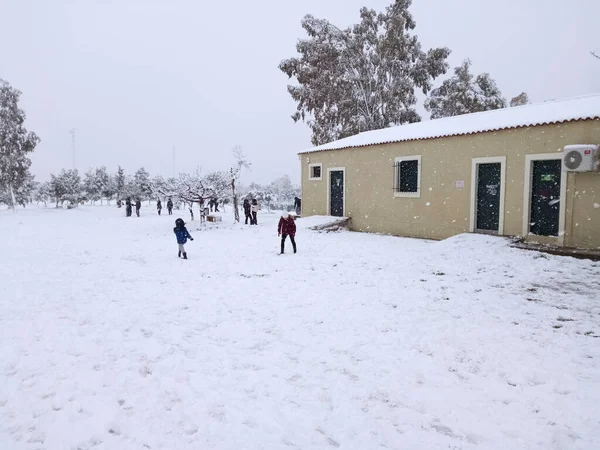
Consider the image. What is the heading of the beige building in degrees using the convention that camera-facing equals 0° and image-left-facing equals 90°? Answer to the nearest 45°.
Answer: approximately 45°

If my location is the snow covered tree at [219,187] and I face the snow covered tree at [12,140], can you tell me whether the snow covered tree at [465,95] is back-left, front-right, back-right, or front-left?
back-right

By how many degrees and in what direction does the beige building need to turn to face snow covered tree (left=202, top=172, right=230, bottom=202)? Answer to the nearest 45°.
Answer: approximately 90° to its right

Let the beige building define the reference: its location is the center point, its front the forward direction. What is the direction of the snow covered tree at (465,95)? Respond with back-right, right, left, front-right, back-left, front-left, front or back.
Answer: back-right

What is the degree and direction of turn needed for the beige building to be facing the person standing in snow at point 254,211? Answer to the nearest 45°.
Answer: approximately 90° to its right

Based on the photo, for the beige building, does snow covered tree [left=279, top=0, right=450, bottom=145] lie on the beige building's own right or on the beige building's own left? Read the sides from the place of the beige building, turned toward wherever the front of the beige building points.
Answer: on the beige building's own right

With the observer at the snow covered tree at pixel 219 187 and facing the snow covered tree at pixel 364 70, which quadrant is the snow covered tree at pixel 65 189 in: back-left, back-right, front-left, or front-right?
back-left

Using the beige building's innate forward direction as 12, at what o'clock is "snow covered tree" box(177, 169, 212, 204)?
The snow covered tree is roughly at 2 o'clock from the beige building.

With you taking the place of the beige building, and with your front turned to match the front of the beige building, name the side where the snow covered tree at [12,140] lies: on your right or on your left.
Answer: on your right

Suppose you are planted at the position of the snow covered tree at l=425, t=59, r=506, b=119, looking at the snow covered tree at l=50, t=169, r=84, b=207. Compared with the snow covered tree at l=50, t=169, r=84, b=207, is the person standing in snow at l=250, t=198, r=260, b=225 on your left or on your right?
left

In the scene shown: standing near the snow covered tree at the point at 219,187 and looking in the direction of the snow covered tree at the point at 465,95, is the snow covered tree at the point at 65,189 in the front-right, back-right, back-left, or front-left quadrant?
back-left
